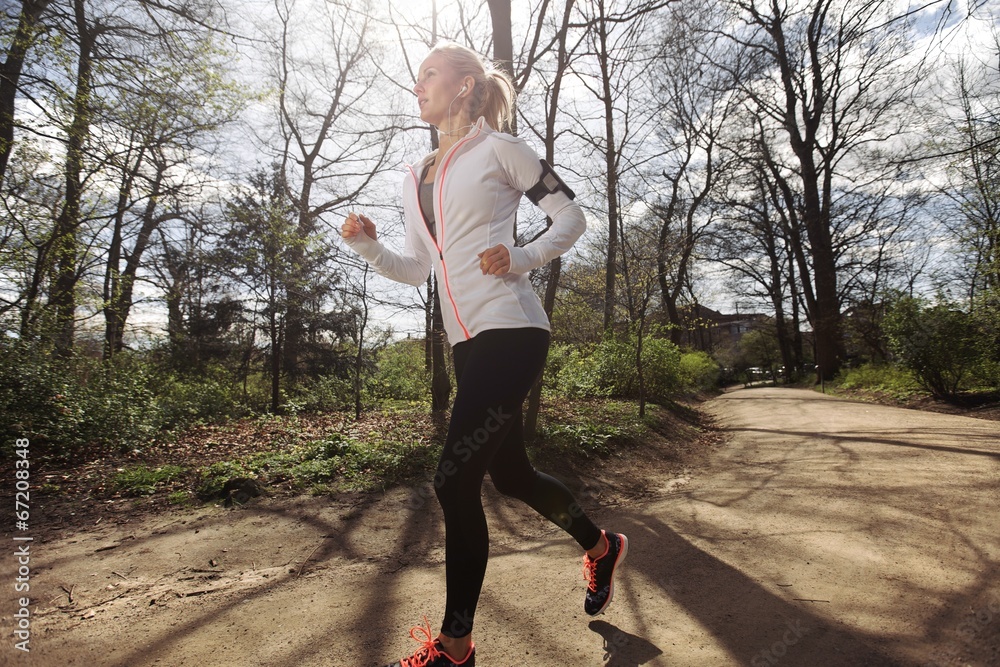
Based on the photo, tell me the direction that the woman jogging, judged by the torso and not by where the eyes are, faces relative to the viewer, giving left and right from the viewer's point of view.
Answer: facing the viewer and to the left of the viewer

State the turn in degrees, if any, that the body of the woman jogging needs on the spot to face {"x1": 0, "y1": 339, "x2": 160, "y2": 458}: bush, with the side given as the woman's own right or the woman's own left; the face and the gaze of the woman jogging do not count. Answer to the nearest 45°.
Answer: approximately 90° to the woman's own right

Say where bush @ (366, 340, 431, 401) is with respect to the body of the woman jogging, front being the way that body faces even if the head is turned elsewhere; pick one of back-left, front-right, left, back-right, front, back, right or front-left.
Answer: back-right

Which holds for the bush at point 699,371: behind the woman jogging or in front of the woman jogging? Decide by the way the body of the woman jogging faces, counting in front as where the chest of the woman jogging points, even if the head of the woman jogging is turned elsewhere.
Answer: behind

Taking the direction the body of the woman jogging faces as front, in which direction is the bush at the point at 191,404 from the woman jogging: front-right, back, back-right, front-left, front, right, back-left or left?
right

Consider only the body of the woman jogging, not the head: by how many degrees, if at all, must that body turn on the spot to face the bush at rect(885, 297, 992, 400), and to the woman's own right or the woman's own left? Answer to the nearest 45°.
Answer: approximately 180°

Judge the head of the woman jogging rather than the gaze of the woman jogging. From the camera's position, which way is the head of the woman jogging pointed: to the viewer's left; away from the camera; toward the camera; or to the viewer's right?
to the viewer's left

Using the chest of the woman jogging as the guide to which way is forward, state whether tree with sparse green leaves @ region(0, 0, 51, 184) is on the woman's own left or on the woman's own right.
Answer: on the woman's own right

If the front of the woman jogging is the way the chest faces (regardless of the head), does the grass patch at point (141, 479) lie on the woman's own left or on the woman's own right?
on the woman's own right

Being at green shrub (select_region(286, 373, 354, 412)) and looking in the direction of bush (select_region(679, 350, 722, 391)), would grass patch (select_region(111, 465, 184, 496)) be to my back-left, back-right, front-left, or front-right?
back-right

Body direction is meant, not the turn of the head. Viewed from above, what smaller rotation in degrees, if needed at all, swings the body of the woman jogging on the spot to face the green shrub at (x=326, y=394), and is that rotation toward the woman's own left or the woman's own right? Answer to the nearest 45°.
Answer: approximately 135° to the woman's own right
